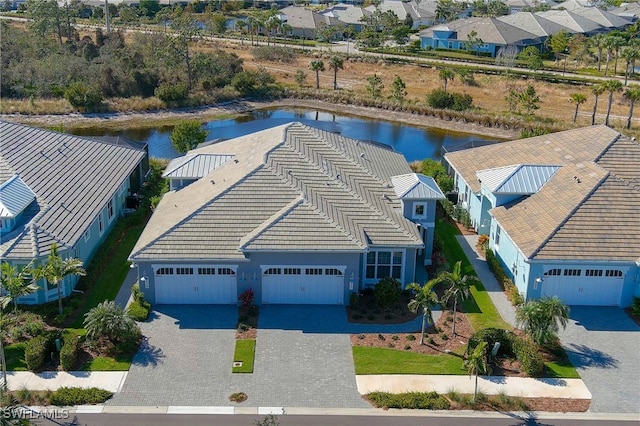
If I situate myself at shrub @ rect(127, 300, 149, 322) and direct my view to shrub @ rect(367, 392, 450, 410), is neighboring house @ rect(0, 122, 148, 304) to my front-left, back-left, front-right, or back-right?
back-left

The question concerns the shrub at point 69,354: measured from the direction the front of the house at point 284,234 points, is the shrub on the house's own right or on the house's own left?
on the house's own right

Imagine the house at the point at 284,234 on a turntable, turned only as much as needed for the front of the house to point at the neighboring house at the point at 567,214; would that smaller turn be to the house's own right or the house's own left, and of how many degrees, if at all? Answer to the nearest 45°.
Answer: approximately 90° to the house's own left

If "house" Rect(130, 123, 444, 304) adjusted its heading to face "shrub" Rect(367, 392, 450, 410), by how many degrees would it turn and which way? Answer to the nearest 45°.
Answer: approximately 45° to its left

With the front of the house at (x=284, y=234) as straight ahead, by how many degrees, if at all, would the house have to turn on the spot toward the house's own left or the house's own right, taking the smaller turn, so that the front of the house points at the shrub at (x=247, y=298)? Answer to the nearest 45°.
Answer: approximately 45° to the house's own right

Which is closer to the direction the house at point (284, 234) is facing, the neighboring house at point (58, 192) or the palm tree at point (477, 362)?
the palm tree

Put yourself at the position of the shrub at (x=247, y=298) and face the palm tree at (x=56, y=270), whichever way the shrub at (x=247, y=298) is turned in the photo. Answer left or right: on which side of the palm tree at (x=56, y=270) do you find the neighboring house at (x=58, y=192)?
right

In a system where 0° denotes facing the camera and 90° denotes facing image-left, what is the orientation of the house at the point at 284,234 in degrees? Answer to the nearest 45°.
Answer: approximately 0°

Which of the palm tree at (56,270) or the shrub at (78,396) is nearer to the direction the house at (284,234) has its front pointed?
the shrub

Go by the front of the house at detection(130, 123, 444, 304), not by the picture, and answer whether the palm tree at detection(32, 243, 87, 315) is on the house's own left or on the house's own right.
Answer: on the house's own right

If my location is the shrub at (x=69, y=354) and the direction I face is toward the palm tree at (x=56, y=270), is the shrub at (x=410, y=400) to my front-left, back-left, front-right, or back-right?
back-right
